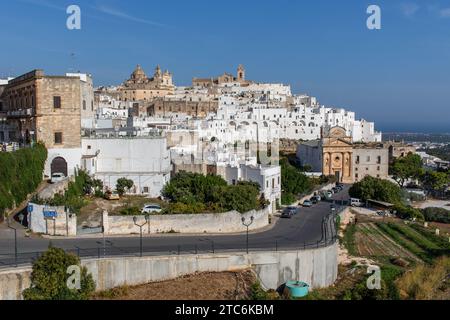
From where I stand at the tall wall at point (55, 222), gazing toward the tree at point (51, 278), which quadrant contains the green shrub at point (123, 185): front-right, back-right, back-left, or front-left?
back-left

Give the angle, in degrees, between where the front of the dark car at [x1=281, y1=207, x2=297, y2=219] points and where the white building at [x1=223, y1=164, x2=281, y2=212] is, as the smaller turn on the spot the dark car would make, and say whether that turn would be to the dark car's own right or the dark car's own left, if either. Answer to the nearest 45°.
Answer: approximately 90° to the dark car's own right

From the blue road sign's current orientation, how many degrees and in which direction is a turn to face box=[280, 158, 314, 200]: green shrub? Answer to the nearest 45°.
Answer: approximately 135° to its left

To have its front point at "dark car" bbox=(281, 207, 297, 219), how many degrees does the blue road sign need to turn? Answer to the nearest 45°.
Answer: approximately 90° to its left

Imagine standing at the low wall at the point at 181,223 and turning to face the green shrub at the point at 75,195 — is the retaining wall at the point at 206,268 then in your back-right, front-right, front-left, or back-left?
back-left

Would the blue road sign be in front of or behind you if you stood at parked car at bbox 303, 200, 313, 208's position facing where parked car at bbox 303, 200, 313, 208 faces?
in front

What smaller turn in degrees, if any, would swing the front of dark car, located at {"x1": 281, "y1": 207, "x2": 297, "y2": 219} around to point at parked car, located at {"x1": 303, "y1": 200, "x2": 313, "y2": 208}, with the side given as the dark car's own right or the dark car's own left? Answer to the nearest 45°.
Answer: approximately 135° to the dark car's own right

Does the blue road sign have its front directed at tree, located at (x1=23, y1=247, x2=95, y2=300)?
yes

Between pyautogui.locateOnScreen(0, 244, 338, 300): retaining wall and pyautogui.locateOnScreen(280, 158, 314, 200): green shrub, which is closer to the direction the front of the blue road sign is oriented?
the retaining wall
